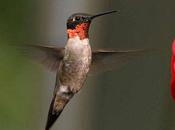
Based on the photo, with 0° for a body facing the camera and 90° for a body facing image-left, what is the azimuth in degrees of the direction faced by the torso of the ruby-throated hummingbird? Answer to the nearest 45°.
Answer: approximately 315°
